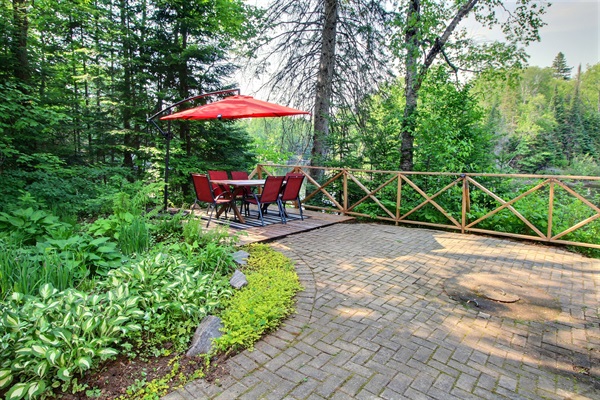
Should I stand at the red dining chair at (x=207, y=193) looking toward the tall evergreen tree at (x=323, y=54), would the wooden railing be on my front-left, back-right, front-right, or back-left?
front-right

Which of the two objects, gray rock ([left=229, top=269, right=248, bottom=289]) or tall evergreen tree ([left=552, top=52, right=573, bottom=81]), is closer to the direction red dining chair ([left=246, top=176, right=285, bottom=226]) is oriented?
the tall evergreen tree

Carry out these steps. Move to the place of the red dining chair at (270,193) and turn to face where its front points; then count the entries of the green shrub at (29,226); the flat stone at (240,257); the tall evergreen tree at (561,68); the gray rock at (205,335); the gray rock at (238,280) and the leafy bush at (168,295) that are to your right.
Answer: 1

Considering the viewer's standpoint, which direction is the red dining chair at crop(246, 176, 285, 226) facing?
facing away from the viewer and to the left of the viewer

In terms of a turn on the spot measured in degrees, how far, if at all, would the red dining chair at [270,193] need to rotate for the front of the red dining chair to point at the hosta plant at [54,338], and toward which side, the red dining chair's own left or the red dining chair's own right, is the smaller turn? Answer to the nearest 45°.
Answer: approximately 135° to the red dining chair's own left

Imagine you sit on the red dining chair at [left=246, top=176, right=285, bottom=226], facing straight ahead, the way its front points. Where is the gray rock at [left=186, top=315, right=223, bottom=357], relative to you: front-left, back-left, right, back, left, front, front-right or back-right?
back-left

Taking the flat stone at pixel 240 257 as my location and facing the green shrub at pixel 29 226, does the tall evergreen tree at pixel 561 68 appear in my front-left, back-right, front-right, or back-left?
back-right

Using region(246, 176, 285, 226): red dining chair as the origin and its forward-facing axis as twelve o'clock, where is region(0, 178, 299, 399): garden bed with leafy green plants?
The garden bed with leafy green plants is roughly at 8 o'clock from the red dining chair.

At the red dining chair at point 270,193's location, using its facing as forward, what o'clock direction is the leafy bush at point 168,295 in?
The leafy bush is roughly at 8 o'clock from the red dining chair.

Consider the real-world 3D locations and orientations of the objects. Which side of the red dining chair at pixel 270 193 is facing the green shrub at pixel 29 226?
left
